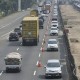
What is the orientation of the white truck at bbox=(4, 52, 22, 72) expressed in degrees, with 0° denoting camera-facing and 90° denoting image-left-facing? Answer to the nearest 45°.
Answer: approximately 180°
